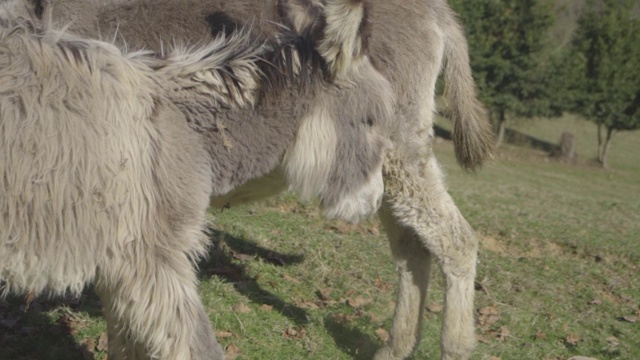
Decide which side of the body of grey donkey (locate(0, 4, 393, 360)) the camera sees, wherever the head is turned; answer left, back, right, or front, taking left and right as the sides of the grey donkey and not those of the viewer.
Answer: right

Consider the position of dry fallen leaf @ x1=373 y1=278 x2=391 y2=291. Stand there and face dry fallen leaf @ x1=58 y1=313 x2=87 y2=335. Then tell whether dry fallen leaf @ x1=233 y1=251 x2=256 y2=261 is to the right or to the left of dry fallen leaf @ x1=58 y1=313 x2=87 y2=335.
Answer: right

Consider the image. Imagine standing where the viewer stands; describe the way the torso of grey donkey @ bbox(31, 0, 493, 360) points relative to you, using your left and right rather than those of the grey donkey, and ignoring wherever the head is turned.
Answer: facing to the left of the viewer
